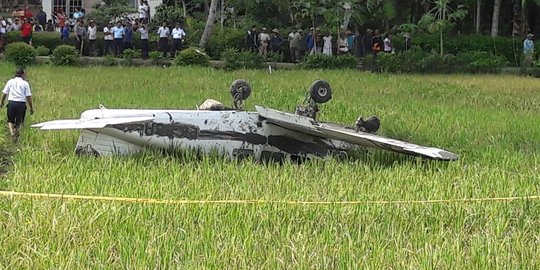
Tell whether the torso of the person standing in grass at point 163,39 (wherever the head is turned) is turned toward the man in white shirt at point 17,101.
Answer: yes

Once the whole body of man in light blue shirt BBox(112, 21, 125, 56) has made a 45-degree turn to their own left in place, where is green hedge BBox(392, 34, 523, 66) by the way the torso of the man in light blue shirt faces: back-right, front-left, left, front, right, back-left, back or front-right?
front-left

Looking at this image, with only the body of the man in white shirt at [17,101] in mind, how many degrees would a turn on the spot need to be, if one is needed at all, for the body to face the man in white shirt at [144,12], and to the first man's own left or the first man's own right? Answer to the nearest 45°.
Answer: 0° — they already face them

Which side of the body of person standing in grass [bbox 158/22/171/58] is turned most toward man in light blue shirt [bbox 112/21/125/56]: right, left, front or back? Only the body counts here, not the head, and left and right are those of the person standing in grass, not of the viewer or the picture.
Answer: right

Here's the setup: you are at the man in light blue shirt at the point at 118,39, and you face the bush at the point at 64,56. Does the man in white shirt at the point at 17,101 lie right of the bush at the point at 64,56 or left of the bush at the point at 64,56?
left

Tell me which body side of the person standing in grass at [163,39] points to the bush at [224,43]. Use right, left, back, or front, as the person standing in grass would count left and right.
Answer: left

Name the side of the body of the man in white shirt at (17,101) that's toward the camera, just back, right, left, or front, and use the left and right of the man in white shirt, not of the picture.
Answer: back

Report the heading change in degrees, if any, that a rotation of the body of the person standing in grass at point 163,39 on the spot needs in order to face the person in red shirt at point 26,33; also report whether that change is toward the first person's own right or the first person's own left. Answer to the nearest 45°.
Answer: approximately 90° to the first person's own right

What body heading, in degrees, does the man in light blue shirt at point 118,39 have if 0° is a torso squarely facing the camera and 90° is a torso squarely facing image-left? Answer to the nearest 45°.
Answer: approximately 0°

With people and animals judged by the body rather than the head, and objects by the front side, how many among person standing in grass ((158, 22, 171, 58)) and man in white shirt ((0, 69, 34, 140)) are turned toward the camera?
1

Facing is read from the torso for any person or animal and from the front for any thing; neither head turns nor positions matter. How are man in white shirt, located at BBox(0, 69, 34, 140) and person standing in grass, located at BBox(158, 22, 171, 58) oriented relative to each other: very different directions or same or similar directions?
very different directions

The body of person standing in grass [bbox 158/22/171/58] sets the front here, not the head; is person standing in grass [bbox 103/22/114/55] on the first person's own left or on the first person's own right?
on the first person's own right

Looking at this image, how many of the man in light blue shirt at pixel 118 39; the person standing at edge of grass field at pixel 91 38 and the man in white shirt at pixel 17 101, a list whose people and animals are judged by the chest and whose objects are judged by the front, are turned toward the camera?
2

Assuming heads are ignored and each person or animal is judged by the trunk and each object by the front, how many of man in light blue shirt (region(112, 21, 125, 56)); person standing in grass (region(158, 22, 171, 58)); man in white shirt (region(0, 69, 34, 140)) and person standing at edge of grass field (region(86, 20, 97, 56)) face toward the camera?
3

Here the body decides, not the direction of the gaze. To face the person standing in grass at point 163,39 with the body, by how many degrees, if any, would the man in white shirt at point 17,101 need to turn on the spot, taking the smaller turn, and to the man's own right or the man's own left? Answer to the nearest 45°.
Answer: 0° — they already face them
